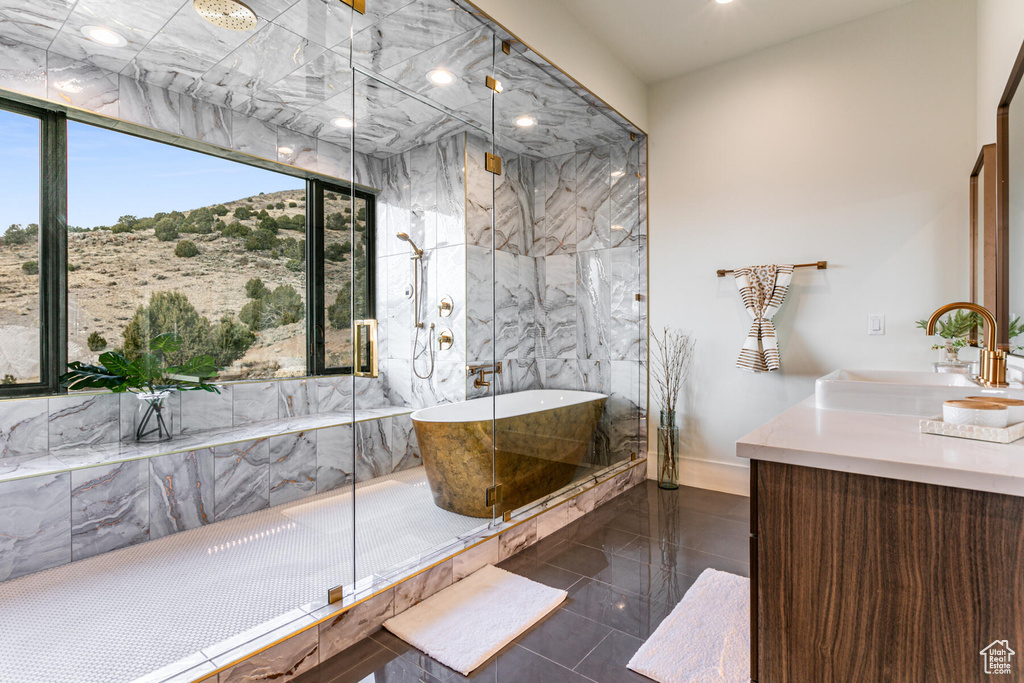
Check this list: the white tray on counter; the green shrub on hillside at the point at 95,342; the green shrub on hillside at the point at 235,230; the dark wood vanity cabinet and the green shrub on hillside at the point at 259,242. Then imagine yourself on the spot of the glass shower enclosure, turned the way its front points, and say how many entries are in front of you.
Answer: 2

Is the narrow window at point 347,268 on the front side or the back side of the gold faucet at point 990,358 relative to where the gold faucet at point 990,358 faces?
on the front side

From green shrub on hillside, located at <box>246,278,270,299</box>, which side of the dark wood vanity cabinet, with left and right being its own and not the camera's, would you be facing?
front

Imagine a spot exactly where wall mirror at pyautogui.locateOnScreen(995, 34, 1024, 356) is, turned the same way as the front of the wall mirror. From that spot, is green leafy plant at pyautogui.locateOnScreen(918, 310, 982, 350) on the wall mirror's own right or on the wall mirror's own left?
on the wall mirror's own right

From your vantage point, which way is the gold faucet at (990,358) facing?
to the viewer's left

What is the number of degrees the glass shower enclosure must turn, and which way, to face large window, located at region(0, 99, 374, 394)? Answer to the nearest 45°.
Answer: approximately 135° to its right

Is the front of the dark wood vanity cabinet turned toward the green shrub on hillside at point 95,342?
yes

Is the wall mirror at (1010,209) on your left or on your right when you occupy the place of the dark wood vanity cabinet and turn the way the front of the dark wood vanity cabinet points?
on your right

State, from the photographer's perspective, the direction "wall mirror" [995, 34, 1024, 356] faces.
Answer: facing to the left of the viewer

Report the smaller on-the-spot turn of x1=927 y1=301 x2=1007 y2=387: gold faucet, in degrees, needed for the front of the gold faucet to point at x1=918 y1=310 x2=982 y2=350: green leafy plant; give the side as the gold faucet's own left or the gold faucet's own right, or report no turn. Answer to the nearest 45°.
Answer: approximately 90° to the gold faucet's own right

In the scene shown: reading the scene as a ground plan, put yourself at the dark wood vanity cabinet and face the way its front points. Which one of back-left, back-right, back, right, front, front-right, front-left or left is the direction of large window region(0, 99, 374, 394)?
front

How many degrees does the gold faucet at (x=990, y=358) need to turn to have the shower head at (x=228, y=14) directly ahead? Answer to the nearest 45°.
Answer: approximately 45° to its left

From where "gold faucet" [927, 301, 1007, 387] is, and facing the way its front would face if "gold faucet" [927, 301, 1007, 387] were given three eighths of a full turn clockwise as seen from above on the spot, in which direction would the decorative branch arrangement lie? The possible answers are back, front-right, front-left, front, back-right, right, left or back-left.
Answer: left

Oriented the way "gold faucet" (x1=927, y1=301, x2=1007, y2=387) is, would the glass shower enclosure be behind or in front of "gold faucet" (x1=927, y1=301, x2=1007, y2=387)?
in front

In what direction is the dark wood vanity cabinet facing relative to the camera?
to the viewer's left
